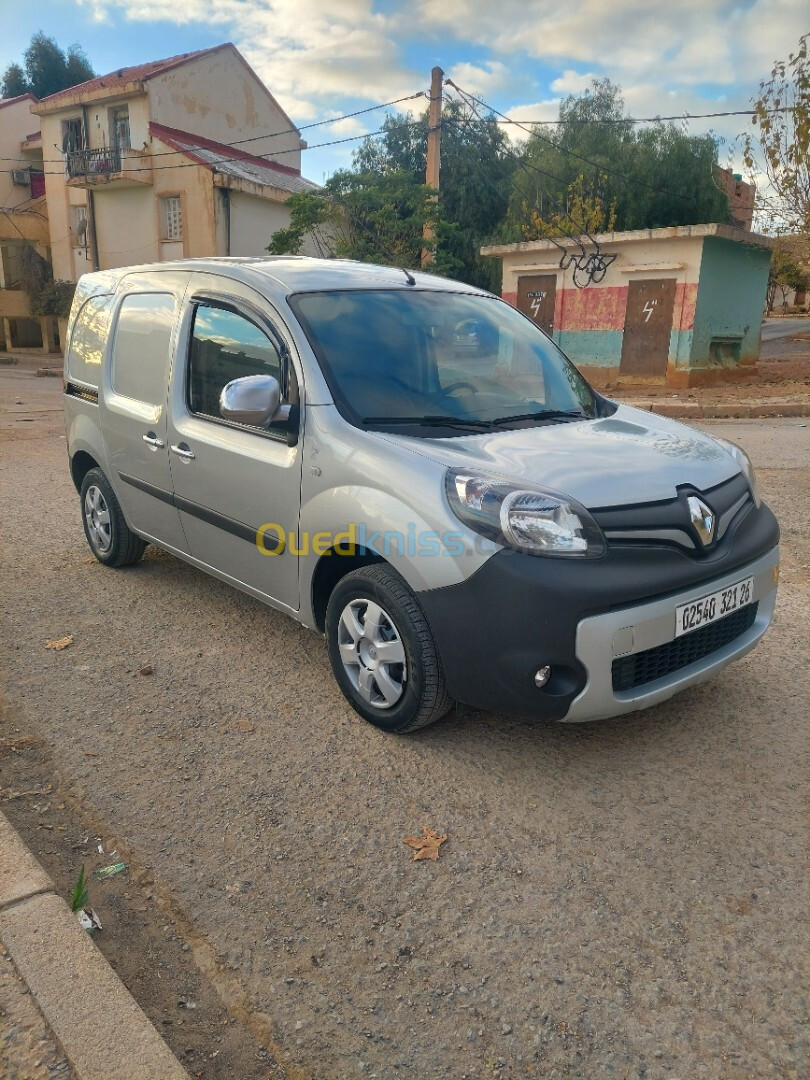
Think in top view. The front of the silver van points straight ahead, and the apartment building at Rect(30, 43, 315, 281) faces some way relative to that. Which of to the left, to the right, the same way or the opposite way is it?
to the right

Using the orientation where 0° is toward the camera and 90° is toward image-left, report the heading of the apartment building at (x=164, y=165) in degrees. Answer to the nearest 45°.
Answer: approximately 45°

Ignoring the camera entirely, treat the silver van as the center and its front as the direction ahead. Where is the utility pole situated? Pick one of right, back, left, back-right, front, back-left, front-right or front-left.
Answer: back-left

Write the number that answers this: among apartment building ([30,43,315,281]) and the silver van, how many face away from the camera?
0

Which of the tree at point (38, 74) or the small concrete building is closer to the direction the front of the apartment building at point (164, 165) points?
the small concrete building

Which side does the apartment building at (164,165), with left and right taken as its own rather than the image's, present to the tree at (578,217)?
left

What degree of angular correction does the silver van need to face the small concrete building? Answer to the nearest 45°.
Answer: approximately 135° to its left

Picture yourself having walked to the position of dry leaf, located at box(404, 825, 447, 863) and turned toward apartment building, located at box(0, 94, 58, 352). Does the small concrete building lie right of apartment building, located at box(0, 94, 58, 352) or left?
right

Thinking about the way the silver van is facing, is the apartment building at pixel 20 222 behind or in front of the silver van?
behind

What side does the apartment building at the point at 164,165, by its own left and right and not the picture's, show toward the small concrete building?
left

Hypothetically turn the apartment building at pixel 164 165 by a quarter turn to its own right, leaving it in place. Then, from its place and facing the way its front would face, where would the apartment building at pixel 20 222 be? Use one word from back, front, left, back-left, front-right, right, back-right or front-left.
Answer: front

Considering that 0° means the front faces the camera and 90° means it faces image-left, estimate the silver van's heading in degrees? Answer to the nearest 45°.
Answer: approximately 315°

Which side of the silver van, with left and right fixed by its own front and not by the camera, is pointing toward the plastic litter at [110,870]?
right

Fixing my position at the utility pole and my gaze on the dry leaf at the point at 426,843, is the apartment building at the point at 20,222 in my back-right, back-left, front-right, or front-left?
back-right
